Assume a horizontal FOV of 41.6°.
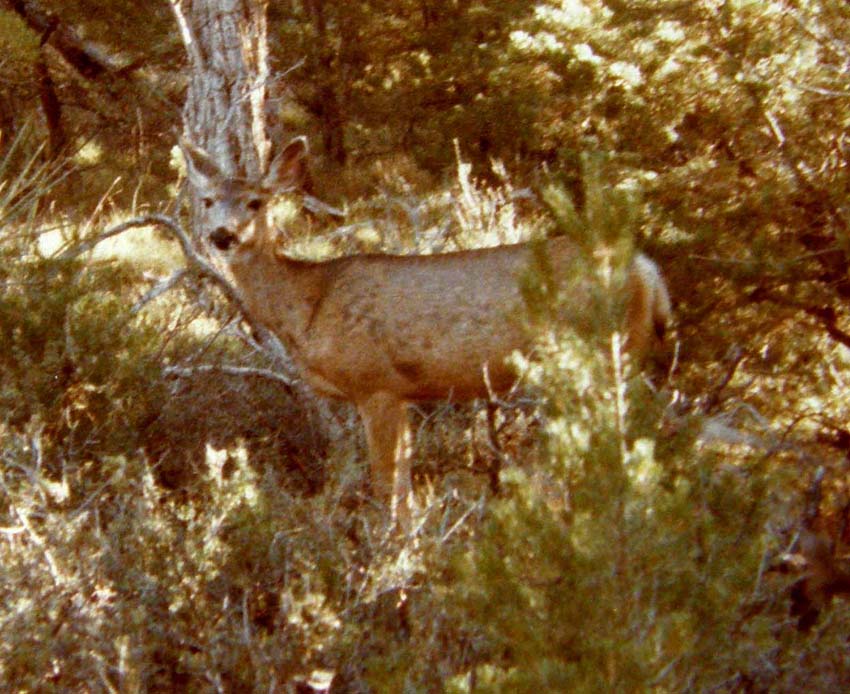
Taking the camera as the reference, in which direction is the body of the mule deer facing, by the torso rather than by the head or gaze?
to the viewer's left

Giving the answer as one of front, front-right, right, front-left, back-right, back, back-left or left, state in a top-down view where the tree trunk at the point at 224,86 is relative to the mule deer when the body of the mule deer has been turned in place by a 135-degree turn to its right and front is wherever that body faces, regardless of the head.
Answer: left
